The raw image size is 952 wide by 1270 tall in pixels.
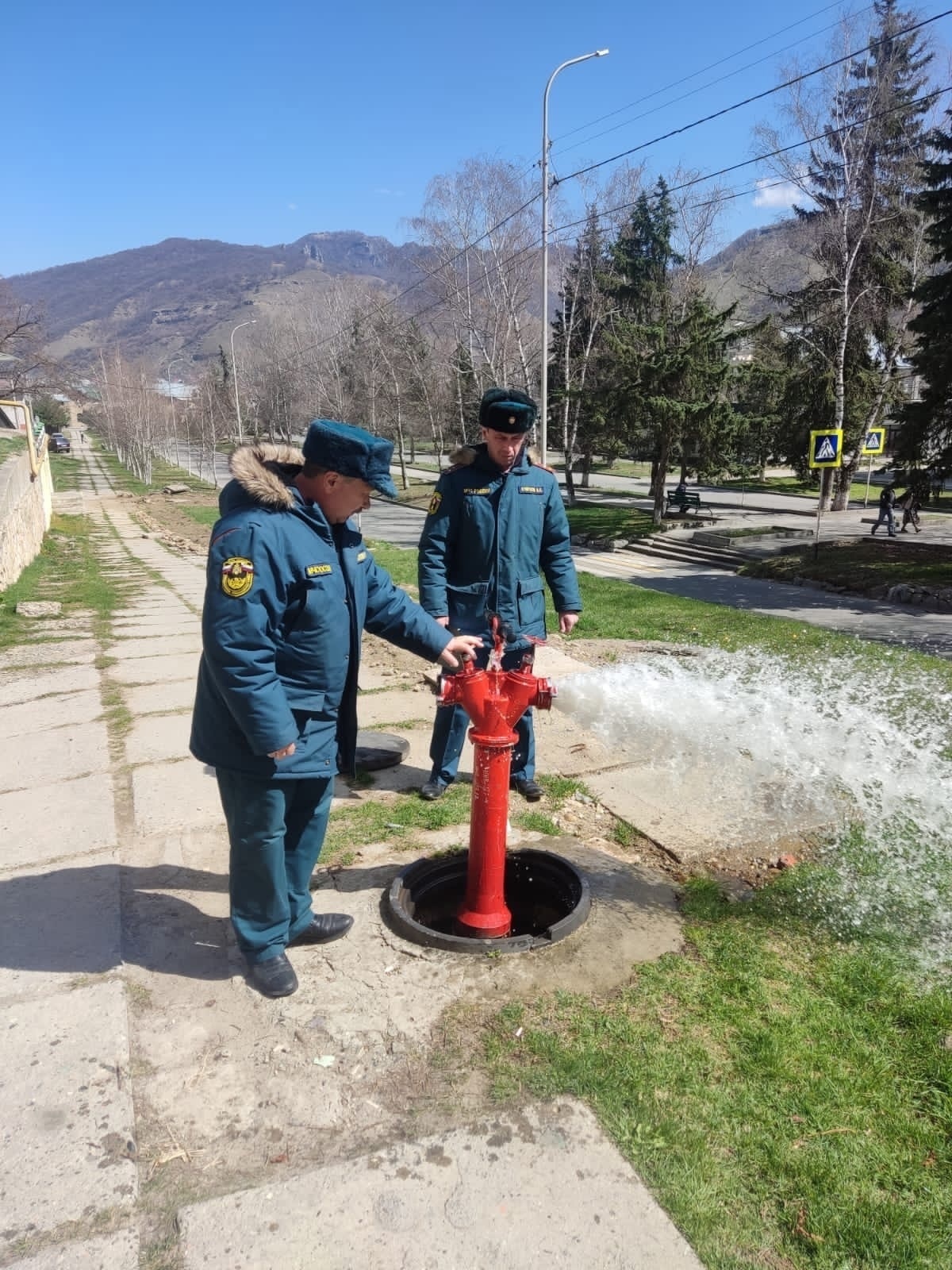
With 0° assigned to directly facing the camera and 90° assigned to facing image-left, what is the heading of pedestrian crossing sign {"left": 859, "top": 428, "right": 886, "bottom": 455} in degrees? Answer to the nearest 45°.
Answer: approximately 0°

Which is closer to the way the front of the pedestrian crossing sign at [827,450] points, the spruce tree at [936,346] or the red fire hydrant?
the red fire hydrant

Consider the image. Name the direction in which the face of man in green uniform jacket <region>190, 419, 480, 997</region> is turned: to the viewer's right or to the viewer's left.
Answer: to the viewer's right

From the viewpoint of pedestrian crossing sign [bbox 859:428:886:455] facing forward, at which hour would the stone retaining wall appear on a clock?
The stone retaining wall is roughly at 1 o'clock from the pedestrian crossing sign.

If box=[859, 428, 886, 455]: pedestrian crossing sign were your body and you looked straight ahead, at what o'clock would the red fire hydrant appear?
The red fire hydrant is roughly at 12 o'clock from the pedestrian crossing sign.

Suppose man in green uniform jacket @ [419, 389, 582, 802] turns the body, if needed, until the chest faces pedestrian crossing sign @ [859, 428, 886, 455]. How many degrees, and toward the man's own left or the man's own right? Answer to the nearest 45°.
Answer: approximately 135° to the man's own left

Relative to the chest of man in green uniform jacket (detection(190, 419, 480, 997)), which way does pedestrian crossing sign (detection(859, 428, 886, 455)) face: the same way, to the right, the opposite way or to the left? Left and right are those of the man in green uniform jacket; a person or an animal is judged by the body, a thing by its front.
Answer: to the right

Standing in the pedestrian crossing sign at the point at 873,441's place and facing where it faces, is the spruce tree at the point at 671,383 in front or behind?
in front

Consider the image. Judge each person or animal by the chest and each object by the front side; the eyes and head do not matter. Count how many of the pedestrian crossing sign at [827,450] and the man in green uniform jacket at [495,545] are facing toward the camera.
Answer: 2

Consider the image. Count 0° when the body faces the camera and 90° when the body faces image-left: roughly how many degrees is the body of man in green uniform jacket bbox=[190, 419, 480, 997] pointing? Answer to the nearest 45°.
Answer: approximately 315°

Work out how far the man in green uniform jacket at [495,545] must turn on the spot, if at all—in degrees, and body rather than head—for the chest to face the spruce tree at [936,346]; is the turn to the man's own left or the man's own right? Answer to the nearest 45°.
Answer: approximately 135° to the man's own left

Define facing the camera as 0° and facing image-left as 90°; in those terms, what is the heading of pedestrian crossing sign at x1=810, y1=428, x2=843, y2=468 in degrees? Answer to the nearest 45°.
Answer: approximately 0°
